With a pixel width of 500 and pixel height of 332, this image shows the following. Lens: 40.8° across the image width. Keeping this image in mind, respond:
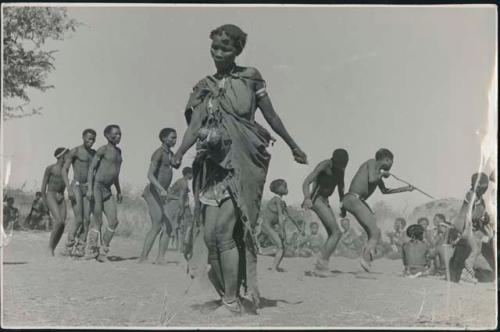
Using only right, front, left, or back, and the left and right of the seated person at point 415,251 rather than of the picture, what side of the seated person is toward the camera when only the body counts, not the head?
back

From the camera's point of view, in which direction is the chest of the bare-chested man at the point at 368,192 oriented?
to the viewer's right

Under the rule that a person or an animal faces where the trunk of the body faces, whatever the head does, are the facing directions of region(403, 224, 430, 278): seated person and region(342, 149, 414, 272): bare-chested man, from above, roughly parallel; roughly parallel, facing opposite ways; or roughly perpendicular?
roughly perpendicular

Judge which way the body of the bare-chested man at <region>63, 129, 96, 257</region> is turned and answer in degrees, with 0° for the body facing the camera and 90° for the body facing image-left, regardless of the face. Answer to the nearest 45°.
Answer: approximately 315°
